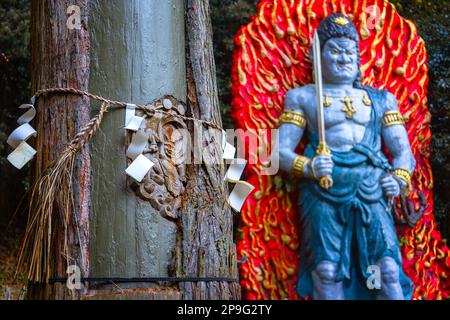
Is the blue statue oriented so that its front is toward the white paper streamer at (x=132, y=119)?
no

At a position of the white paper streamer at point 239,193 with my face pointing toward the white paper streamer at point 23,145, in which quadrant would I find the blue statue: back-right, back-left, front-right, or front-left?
back-right

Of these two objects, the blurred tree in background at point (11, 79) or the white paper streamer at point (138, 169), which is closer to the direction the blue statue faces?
the white paper streamer

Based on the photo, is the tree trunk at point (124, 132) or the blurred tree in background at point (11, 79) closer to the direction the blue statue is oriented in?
the tree trunk

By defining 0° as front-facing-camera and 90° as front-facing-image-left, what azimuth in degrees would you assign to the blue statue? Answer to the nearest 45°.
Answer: approximately 0°

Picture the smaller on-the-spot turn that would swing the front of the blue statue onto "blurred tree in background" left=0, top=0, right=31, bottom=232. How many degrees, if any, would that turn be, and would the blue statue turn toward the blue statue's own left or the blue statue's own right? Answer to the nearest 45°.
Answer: approximately 90° to the blue statue's own right
